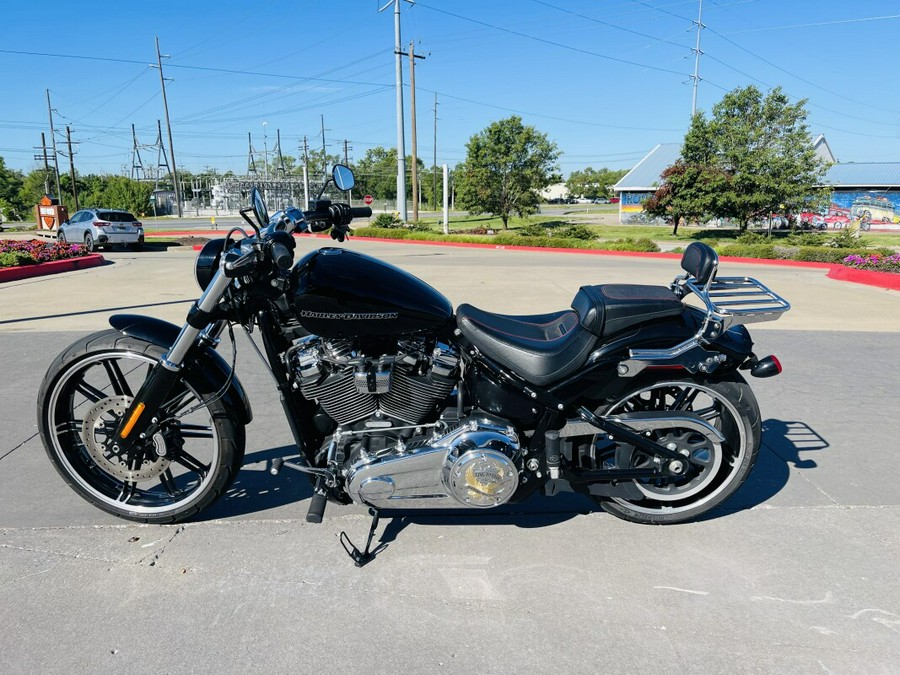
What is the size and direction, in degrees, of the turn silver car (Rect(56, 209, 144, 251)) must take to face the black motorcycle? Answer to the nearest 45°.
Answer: approximately 135° to its left

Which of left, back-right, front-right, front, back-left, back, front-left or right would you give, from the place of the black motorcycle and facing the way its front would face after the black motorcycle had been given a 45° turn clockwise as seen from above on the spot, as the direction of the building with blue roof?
right

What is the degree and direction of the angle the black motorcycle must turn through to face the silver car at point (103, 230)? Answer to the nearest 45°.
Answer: approximately 45° to its right

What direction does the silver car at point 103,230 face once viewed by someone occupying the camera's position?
facing away from the viewer and to the left of the viewer

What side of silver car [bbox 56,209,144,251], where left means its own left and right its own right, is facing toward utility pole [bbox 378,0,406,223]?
right

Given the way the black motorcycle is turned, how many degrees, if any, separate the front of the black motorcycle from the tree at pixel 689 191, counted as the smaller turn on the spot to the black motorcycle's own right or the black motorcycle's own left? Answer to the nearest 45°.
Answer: approximately 135° to the black motorcycle's own right

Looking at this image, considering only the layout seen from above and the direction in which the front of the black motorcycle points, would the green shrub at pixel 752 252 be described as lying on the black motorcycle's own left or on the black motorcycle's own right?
on the black motorcycle's own right

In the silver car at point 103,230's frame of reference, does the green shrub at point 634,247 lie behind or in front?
behind

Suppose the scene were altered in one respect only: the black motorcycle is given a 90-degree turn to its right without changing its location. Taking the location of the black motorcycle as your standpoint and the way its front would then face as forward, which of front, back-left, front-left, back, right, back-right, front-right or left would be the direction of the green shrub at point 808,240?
front-right

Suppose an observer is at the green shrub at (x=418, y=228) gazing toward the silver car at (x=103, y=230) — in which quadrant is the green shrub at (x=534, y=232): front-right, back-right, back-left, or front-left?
back-left

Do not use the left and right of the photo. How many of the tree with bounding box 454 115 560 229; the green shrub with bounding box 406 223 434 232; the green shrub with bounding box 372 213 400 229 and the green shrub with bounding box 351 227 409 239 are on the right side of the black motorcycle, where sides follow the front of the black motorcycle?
4

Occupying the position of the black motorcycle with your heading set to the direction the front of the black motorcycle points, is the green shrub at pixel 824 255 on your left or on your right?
on your right

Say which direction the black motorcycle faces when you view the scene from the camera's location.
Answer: facing to the left of the viewer

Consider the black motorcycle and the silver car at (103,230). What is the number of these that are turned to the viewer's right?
0
